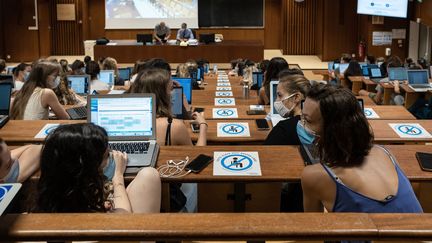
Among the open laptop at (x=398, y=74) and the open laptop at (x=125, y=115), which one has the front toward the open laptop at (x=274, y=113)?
the open laptop at (x=398, y=74)

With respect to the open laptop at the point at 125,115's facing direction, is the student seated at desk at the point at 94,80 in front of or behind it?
behind

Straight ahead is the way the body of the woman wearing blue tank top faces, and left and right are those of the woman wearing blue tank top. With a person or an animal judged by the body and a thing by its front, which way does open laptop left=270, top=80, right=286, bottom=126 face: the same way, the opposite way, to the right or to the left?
the opposite way

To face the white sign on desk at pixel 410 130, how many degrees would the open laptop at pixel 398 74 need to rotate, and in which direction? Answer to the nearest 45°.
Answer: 0° — it already faces it

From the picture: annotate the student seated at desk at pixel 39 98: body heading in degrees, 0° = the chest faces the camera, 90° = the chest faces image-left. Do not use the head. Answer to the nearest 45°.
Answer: approximately 225°

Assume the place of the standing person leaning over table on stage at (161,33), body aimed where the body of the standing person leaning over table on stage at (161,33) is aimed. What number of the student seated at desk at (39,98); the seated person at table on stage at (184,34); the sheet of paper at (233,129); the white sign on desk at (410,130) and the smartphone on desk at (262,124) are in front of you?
4

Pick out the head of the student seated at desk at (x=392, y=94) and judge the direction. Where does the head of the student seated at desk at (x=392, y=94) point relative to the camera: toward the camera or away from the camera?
away from the camera

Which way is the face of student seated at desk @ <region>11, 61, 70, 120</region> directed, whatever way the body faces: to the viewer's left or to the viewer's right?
to the viewer's right
